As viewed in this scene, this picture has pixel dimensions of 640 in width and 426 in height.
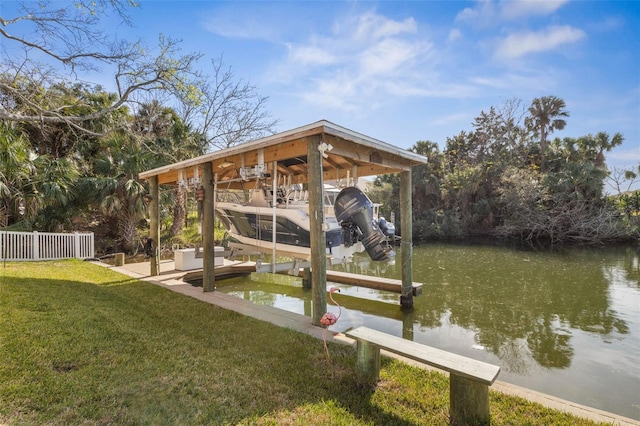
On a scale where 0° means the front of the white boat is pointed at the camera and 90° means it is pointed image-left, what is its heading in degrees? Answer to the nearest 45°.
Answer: approximately 135°

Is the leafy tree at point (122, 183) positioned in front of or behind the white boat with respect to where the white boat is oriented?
in front

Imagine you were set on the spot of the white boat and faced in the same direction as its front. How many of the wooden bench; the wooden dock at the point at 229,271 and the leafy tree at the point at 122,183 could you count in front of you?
2

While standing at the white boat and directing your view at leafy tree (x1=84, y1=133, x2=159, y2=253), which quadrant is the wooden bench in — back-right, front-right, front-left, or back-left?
back-left

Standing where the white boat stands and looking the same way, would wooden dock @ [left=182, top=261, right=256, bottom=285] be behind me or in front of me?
in front

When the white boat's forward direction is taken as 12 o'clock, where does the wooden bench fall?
The wooden bench is roughly at 7 o'clock from the white boat.

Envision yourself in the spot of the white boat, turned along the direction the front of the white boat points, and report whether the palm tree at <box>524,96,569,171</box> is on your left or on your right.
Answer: on your right
